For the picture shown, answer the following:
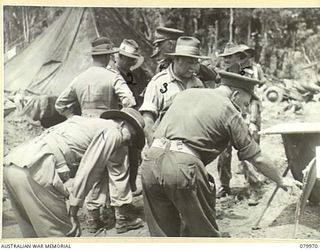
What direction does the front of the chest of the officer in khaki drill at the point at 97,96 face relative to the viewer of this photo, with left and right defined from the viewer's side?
facing away from the viewer and to the right of the viewer

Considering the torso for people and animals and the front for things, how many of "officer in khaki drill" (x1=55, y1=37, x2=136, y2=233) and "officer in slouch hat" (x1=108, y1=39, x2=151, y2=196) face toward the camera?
1

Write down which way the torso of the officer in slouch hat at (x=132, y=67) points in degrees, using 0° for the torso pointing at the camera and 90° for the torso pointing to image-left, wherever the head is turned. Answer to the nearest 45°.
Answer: approximately 0°
